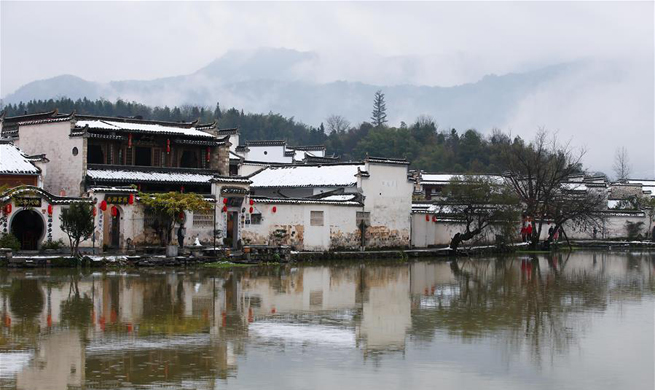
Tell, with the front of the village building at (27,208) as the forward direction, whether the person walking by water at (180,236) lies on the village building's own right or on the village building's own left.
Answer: on the village building's own left

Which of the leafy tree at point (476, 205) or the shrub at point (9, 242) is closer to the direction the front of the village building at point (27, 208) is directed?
the shrub

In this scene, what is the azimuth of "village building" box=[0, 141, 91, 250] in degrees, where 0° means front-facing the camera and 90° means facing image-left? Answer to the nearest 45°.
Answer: approximately 0°

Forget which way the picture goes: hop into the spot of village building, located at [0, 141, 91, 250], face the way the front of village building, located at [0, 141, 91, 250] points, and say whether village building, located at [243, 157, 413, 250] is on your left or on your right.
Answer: on your left
